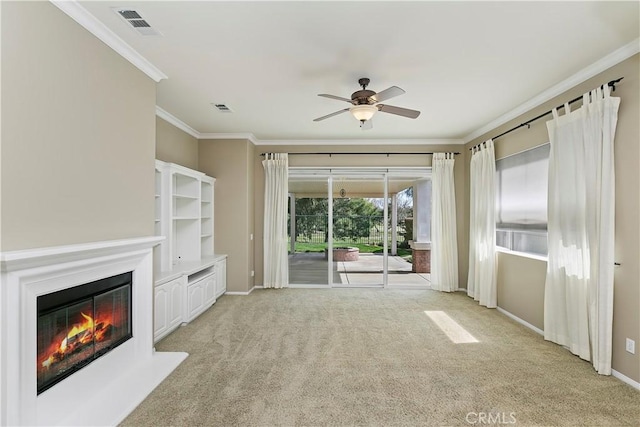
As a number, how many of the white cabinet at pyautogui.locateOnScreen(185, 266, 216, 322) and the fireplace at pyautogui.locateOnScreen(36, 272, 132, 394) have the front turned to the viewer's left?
0

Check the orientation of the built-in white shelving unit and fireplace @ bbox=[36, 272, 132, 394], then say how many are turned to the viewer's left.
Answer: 0

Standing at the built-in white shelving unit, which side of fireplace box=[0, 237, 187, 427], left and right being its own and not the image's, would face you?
left

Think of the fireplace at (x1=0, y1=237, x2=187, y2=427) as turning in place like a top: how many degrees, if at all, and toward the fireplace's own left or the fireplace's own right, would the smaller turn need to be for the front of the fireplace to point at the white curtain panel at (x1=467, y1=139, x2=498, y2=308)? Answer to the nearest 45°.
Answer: approximately 45° to the fireplace's own left

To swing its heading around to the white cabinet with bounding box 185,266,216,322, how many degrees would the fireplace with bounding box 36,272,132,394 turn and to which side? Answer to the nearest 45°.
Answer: approximately 90° to its left

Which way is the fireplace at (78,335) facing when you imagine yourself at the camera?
facing the viewer and to the right of the viewer

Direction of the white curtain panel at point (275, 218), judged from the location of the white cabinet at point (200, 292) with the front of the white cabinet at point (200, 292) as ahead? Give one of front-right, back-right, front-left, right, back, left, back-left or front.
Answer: left

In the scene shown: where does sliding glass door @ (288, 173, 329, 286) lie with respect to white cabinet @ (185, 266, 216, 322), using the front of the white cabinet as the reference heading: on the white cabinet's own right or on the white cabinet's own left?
on the white cabinet's own left

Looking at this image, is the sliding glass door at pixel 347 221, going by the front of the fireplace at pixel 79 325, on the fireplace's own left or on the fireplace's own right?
on the fireplace's own left

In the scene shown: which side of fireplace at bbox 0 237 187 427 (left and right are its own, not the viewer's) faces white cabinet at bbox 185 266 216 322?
left

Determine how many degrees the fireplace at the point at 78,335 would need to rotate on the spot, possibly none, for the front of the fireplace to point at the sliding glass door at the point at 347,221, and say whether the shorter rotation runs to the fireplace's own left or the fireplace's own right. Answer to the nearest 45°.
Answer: approximately 90° to the fireplace's own left

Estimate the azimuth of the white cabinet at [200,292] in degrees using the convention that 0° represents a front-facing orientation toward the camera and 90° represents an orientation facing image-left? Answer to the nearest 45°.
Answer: approximately 315°

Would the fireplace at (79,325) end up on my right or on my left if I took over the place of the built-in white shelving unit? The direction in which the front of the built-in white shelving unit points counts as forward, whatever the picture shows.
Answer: on my right

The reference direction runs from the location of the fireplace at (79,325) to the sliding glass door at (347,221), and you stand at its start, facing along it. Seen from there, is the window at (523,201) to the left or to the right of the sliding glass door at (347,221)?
right
